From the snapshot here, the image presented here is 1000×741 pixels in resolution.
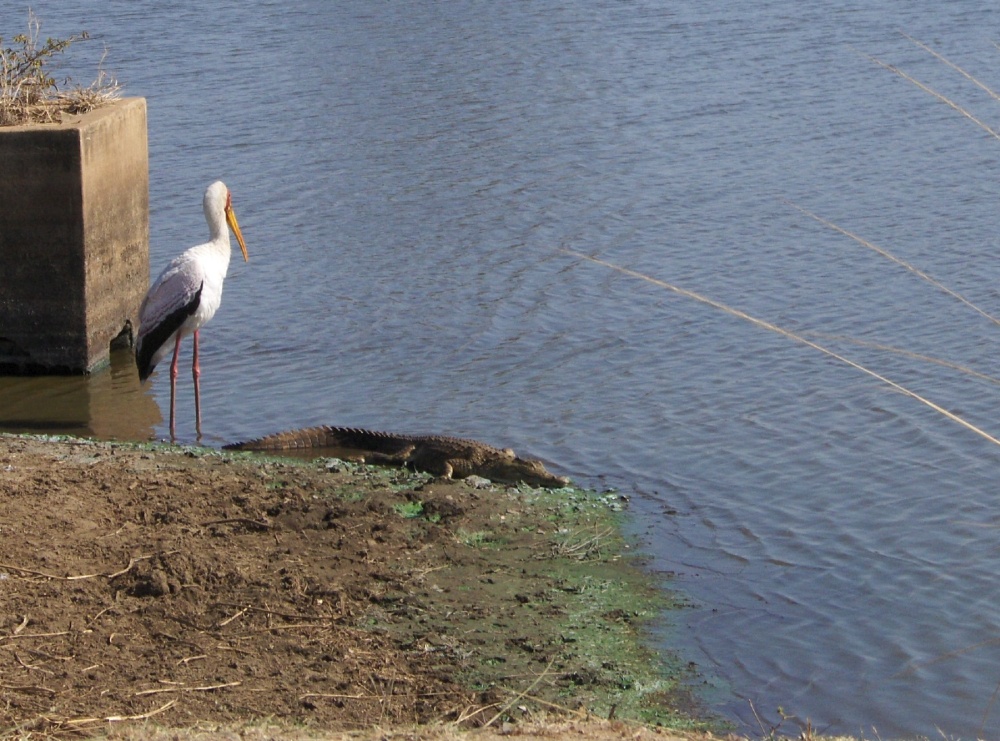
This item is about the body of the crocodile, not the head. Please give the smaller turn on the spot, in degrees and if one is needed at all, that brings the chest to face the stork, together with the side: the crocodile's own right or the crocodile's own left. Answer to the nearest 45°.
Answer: approximately 135° to the crocodile's own left

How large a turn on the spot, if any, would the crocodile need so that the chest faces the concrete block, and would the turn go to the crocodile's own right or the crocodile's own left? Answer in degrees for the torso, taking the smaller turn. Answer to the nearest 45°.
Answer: approximately 135° to the crocodile's own left

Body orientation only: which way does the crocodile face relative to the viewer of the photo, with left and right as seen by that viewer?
facing to the right of the viewer

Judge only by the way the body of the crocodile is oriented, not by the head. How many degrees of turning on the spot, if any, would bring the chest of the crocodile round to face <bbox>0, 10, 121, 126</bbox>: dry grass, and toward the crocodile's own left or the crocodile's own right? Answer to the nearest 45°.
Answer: approximately 135° to the crocodile's own left
